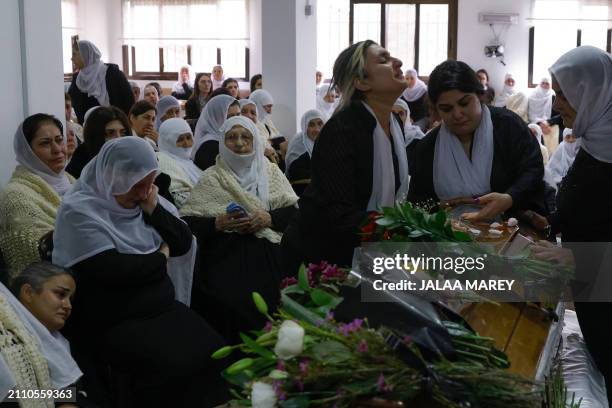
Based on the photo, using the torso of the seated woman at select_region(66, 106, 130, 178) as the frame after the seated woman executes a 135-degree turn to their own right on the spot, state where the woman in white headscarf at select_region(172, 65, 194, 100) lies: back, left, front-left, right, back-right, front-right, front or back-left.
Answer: right

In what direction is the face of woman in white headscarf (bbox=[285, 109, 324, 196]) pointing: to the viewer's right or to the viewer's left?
to the viewer's right

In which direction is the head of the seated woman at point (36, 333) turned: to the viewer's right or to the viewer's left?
to the viewer's right

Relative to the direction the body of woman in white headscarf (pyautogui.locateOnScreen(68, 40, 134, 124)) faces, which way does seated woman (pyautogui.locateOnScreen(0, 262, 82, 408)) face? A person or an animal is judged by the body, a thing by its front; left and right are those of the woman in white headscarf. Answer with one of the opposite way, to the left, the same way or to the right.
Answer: to the left

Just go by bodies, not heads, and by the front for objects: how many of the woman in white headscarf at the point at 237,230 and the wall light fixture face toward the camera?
2

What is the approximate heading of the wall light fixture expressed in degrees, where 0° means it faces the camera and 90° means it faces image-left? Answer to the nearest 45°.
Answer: approximately 0°

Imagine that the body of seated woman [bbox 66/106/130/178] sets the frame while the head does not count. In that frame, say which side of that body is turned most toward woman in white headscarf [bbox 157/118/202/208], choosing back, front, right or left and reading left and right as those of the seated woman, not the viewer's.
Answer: left

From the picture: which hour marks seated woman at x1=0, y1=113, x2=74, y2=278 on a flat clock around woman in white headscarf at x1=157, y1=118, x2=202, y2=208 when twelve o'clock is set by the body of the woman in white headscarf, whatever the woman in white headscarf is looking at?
The seated woman is roughly at 2 o'clock from the woman in white headscarf.

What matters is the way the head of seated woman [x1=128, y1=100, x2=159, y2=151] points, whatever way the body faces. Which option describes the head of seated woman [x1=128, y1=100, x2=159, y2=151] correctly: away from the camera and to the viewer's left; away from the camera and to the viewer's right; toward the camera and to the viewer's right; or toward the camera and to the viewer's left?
toward the camera and to the viewer's right
